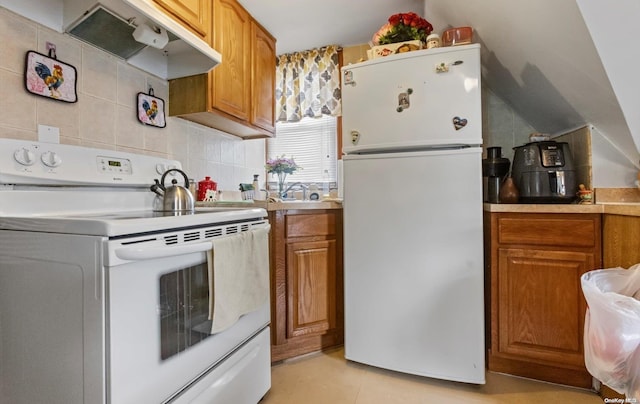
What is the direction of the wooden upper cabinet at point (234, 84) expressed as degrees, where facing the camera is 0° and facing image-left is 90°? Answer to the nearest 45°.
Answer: approximately 315°

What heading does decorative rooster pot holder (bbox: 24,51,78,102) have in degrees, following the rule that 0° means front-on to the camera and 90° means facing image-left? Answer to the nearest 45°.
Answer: approximately 315°

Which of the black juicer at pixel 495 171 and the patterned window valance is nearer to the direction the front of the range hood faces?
the black juicer

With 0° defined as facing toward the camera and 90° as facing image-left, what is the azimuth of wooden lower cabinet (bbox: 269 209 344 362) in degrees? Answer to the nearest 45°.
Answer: approximately 315°

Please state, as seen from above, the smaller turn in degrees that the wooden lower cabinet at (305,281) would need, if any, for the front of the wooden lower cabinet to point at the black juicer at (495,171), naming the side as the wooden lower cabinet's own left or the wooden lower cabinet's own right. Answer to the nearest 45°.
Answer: approximately 45° to the wooden lower cabinet's own left

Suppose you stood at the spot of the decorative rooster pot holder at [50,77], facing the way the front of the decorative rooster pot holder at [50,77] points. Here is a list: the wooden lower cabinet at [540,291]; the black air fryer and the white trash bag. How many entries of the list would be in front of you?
3
